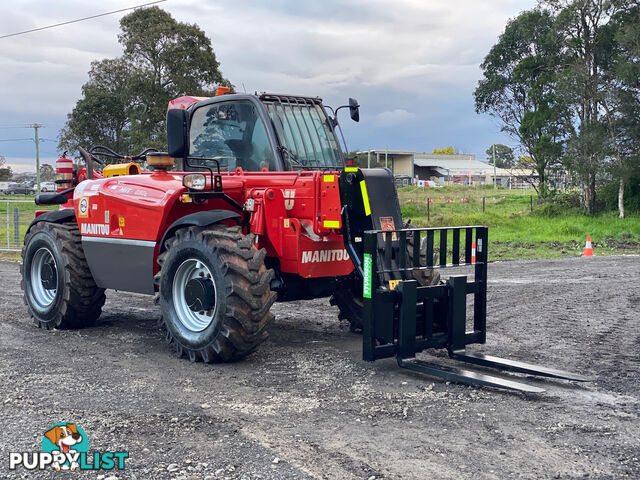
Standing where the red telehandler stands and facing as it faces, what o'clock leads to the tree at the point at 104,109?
The tree is roughly at 7 o'clock from the red telehandler.

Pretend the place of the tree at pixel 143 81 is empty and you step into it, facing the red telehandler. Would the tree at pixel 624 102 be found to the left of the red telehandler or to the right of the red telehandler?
left

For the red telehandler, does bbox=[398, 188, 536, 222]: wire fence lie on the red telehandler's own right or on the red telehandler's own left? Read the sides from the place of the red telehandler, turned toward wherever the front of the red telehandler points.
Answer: on the red telehandler's own left

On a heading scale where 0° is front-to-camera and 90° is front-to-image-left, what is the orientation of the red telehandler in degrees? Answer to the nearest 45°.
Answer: approximately 315°

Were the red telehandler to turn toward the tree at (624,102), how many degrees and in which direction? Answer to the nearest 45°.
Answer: approximately 90° to its left

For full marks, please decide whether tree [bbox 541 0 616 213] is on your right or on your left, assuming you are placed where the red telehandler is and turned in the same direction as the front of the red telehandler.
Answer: on your left

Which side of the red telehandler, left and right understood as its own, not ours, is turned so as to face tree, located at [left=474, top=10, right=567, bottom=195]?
left
